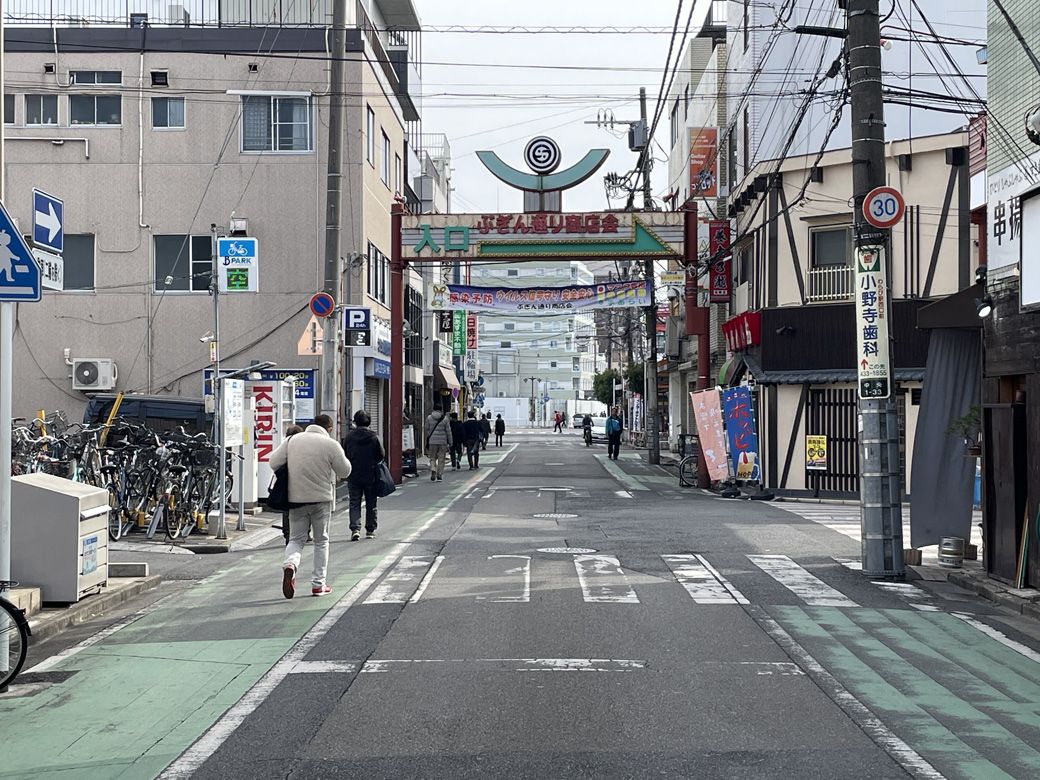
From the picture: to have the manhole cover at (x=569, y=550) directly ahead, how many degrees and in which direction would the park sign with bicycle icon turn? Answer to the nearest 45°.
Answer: approximately 45° to its left

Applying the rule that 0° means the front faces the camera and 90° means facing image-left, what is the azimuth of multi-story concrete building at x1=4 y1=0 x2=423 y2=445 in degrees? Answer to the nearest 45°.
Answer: approximately 270°

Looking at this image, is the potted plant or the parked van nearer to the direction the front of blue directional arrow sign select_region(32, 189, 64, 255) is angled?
the potted plant

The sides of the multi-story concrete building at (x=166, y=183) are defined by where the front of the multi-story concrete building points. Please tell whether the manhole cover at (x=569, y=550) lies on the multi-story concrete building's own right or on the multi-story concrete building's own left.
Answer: on the multi-story concrete building's own right

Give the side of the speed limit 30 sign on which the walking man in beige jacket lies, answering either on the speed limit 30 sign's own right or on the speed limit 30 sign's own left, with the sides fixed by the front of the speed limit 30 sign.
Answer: on the speed limit 30 sign's own right

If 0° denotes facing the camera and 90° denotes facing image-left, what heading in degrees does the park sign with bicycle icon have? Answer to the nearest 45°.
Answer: approximately 0°
